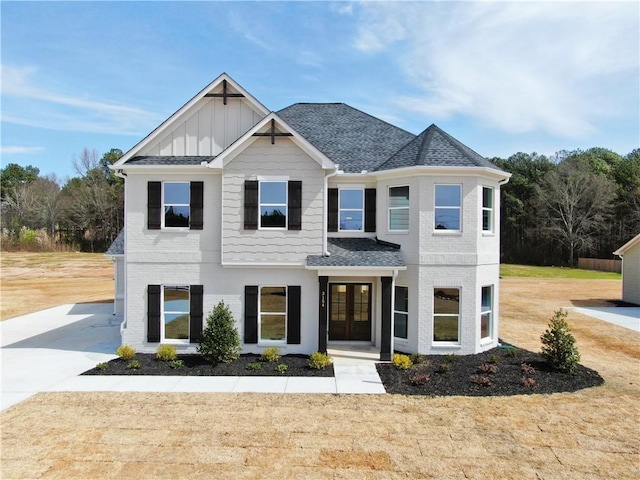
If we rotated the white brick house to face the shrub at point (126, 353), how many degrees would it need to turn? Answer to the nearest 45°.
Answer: approximately 90° to its right

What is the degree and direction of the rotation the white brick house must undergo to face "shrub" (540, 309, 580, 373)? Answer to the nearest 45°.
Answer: approximately 90° to its left

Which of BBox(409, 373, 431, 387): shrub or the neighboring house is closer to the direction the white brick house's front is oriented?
the shrub

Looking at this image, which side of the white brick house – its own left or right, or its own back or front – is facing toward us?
front

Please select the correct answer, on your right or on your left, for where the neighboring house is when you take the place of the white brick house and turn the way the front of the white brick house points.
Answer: on your left
